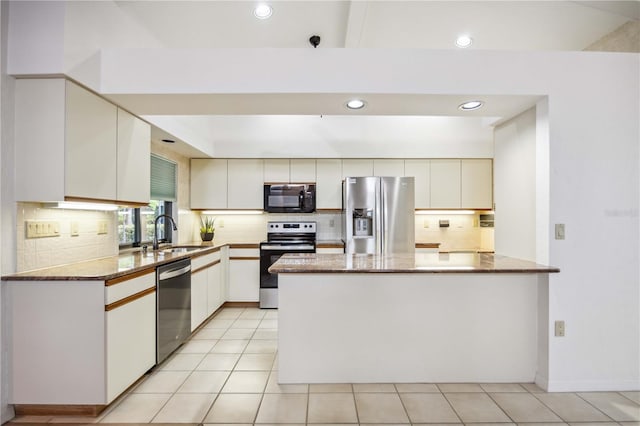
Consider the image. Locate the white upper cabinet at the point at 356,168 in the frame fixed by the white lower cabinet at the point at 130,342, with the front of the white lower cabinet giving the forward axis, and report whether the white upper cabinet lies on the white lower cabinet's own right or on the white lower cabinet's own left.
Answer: on the white lower cabinet's own left

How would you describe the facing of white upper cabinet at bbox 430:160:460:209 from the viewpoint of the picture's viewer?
facing the viewer

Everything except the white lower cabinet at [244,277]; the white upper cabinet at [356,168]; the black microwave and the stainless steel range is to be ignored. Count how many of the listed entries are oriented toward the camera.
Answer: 4

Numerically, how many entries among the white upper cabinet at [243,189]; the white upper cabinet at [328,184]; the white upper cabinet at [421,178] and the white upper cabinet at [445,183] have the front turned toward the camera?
4

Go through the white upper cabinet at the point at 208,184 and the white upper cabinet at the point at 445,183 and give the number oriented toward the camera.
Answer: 2

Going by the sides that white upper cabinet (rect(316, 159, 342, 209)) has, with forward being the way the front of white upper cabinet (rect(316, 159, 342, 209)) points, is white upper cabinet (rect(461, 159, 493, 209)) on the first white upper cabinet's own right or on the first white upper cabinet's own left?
on the first white upper cabinet's own left

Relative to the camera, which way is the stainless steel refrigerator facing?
toward the camera

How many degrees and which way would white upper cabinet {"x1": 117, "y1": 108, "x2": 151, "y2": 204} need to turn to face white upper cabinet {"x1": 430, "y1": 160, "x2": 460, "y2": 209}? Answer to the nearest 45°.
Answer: approximately 45° to its left

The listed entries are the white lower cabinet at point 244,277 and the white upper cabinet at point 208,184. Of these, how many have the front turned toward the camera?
2

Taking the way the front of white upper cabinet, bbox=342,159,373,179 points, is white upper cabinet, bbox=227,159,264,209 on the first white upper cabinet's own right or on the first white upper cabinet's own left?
on the first white upper cabinet's own right

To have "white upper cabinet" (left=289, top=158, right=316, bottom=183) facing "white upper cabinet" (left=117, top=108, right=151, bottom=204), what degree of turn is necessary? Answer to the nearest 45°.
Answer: approximately 45° to its right

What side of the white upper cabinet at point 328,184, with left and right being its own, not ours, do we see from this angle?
front

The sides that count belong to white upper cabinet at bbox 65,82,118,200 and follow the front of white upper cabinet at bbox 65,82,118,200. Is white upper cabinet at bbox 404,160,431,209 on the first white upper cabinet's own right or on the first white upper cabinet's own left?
on the first white upper cabinet's own left

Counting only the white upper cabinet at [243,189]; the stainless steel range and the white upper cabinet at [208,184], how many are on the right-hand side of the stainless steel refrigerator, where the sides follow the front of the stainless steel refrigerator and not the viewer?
3
